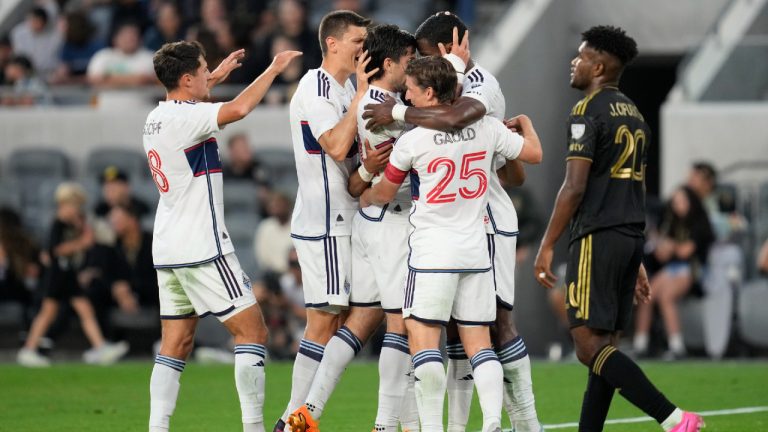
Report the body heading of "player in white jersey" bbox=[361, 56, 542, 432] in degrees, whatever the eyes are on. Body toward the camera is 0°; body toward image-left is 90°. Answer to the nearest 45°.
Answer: approximately 180°

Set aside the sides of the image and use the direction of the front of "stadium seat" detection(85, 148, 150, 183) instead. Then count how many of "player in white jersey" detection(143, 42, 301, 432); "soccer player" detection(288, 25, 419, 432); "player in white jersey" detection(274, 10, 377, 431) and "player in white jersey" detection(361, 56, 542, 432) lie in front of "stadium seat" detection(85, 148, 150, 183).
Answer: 4

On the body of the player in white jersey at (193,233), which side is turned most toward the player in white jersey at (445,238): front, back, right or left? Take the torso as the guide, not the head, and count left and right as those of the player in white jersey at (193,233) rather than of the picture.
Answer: front

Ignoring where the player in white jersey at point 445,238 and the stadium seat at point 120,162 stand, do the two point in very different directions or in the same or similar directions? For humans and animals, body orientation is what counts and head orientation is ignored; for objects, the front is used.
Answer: very different directions

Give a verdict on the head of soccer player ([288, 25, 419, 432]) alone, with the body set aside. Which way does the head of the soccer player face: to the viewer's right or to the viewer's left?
to the viewer's right

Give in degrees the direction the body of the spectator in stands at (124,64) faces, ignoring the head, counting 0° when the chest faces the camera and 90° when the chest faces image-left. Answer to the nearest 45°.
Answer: approximately 0°

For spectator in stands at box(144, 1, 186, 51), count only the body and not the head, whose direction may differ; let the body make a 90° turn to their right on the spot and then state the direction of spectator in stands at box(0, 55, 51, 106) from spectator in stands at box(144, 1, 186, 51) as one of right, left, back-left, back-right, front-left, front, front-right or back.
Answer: front

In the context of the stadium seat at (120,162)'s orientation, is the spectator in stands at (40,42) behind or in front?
behind

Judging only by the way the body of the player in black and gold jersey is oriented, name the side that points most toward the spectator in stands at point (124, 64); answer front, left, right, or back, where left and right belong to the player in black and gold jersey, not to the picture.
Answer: front

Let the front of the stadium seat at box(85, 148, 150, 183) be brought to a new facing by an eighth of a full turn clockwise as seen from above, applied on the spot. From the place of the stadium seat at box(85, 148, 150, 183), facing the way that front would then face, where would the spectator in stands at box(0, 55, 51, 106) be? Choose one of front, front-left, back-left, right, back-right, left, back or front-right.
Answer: right
